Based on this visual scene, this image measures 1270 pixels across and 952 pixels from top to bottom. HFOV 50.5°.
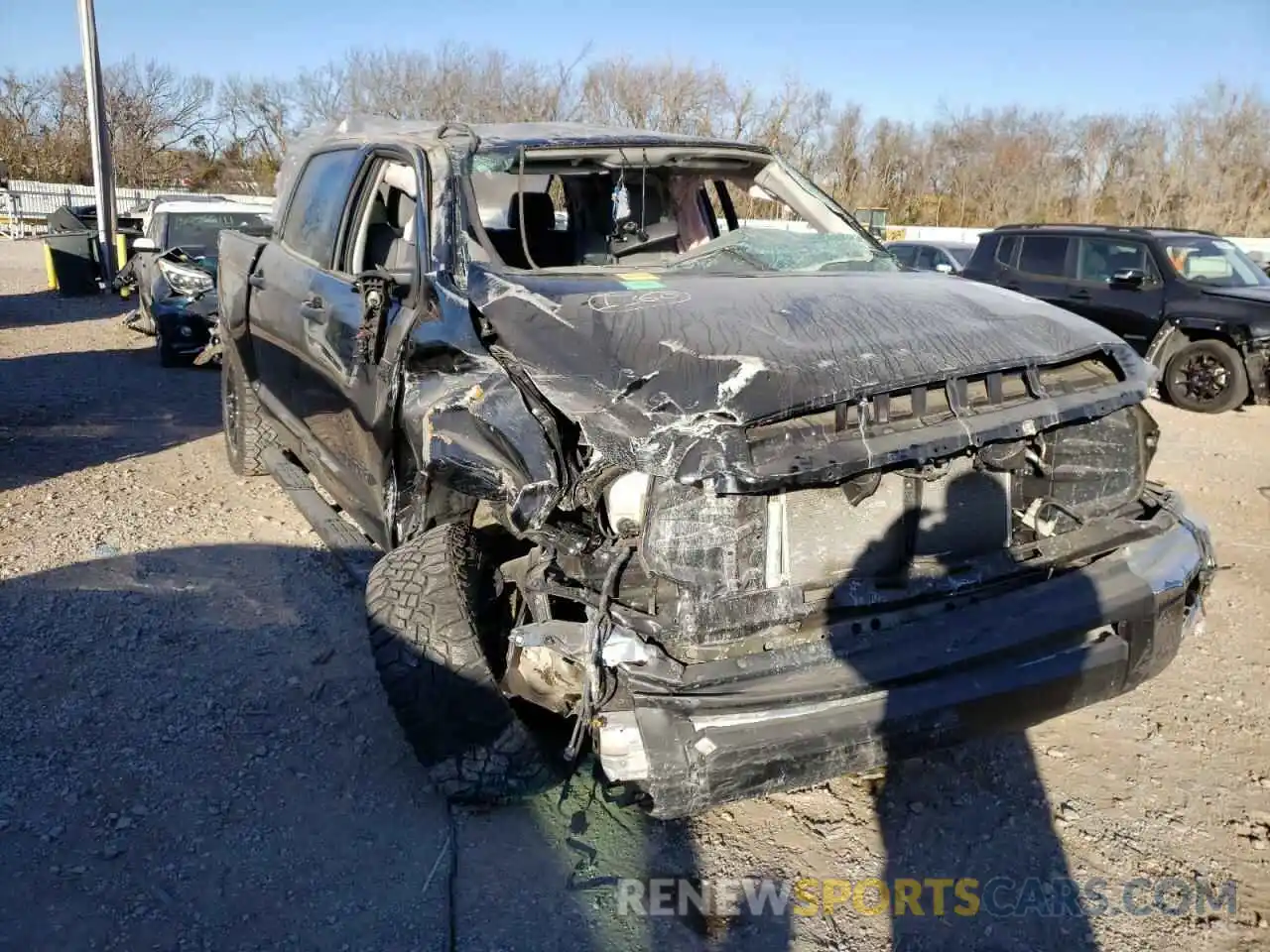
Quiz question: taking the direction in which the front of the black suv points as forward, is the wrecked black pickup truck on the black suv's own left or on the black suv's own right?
on the black suv's own right

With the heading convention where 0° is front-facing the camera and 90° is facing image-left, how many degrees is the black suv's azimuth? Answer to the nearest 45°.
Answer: approximately 315°

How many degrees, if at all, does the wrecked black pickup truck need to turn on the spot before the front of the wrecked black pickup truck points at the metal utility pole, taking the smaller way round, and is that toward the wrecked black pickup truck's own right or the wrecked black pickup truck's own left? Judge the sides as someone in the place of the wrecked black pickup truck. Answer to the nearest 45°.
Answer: approximately 180°

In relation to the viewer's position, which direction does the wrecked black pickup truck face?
facing the viewer and to the right of the viewer

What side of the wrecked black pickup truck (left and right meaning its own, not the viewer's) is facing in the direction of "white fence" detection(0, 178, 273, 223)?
back

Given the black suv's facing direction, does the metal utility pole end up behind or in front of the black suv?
behind

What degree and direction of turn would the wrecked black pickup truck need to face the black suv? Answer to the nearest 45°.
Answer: approximately 90° to its left

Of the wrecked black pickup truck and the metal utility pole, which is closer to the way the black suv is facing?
the wrecked black pickup truck

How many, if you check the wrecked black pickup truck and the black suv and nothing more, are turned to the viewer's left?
0
